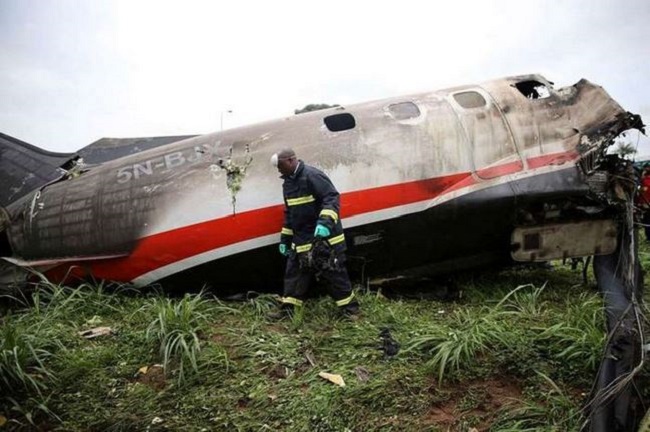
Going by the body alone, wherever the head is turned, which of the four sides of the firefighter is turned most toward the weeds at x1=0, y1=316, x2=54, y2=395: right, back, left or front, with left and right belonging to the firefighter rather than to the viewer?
front

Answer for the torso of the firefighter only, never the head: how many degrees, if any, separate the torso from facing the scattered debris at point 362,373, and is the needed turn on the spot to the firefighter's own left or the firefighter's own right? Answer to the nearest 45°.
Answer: approximately 45° to the firefighter's own left

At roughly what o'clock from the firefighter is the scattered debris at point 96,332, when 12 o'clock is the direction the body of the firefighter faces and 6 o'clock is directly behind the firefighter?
The scattered debris is roughly at 1 o'clock from the firefighter.

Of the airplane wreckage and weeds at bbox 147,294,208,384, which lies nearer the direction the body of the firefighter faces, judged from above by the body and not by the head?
the weeds

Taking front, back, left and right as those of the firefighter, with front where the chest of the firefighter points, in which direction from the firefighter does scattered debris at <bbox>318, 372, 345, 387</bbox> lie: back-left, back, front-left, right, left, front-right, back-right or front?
front-left

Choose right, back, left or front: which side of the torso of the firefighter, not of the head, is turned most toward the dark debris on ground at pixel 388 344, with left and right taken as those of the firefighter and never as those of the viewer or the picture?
left

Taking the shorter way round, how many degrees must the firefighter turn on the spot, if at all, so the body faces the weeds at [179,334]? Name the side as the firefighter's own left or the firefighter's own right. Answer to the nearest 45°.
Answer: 0° — they already face it

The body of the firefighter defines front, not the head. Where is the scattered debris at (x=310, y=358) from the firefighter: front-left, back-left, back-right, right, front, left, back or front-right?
front-left

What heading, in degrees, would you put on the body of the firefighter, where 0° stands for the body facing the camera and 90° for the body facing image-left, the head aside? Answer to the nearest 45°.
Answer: approximately 45°
